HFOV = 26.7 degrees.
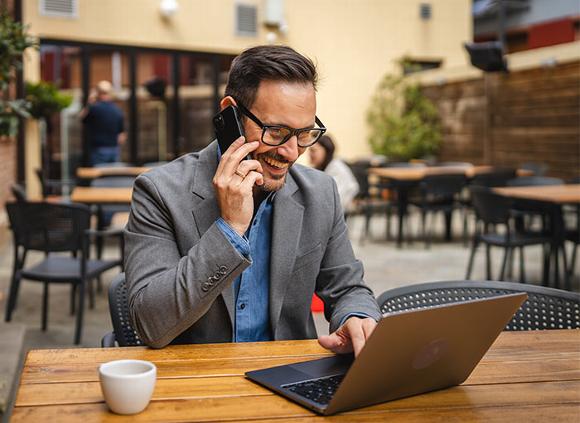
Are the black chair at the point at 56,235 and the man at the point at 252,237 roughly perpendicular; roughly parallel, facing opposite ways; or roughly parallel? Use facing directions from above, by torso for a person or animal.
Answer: roughly perpendicular

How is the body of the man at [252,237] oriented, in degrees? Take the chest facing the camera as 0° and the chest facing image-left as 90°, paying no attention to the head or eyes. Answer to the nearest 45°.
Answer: approximately 315°

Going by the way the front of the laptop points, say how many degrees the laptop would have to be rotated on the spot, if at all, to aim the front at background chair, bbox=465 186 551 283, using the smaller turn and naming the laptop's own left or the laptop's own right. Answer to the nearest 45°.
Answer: approximately 45° to the laptop's own right

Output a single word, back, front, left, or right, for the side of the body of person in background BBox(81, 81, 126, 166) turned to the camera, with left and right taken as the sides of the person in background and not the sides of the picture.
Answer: back

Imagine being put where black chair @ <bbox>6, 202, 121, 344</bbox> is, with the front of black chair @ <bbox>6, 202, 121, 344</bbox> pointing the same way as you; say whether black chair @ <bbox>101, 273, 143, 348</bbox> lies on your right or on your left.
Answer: on your right

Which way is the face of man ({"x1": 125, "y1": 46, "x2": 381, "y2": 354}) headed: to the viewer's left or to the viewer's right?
to the viewer's right

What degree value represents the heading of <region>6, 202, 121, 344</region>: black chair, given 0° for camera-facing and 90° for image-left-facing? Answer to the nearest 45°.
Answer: approximately 225°

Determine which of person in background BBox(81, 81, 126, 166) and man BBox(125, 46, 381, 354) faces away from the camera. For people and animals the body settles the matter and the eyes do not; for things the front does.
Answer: the person in background

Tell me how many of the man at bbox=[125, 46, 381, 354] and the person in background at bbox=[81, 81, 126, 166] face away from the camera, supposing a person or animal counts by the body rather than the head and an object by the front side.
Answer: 1

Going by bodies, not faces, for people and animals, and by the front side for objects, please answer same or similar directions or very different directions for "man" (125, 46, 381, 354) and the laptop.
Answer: very different directions
